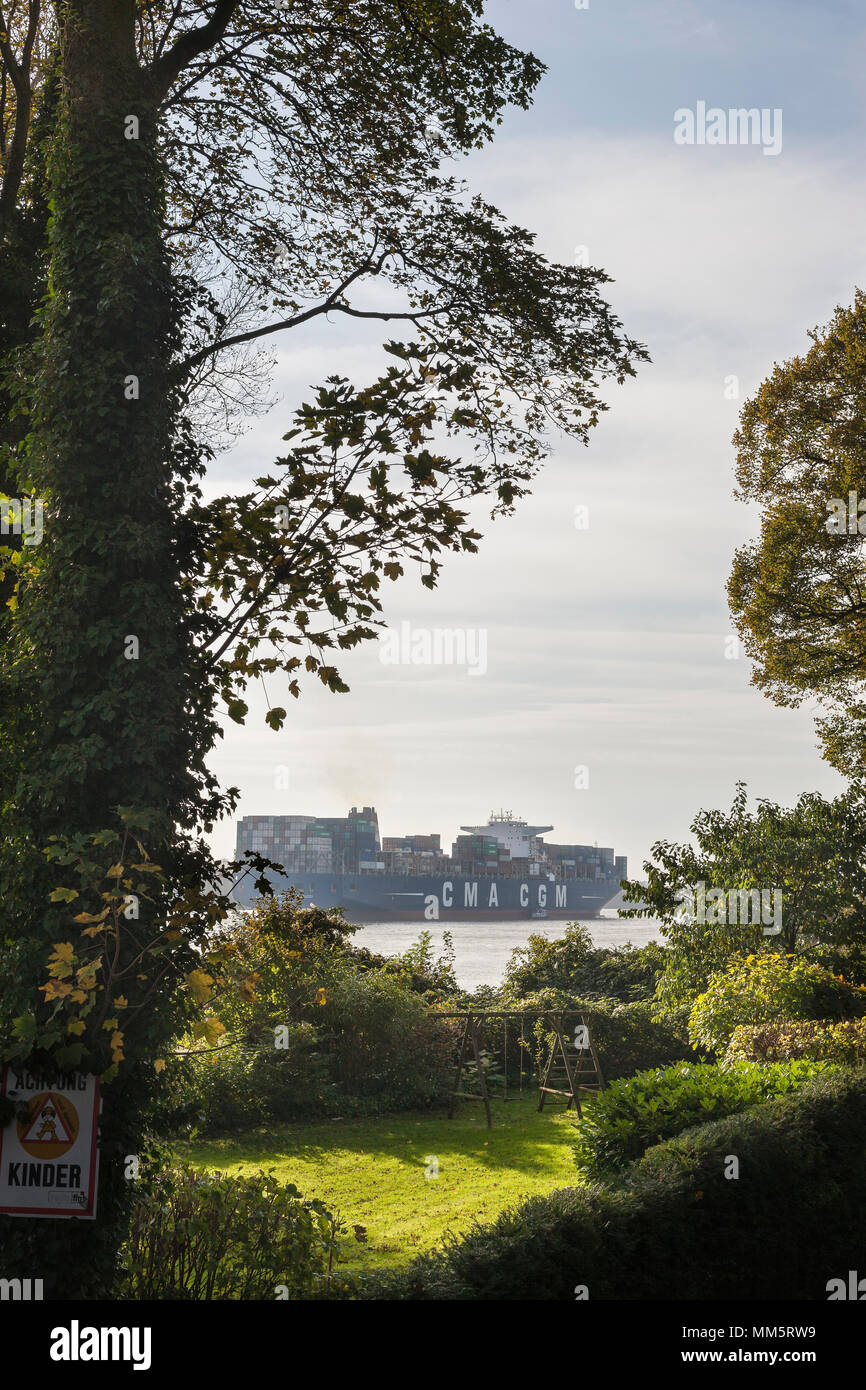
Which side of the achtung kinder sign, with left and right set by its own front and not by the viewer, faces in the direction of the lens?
front

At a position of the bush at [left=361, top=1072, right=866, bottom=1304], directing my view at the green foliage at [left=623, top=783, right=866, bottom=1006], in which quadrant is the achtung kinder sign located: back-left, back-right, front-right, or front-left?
back-left
